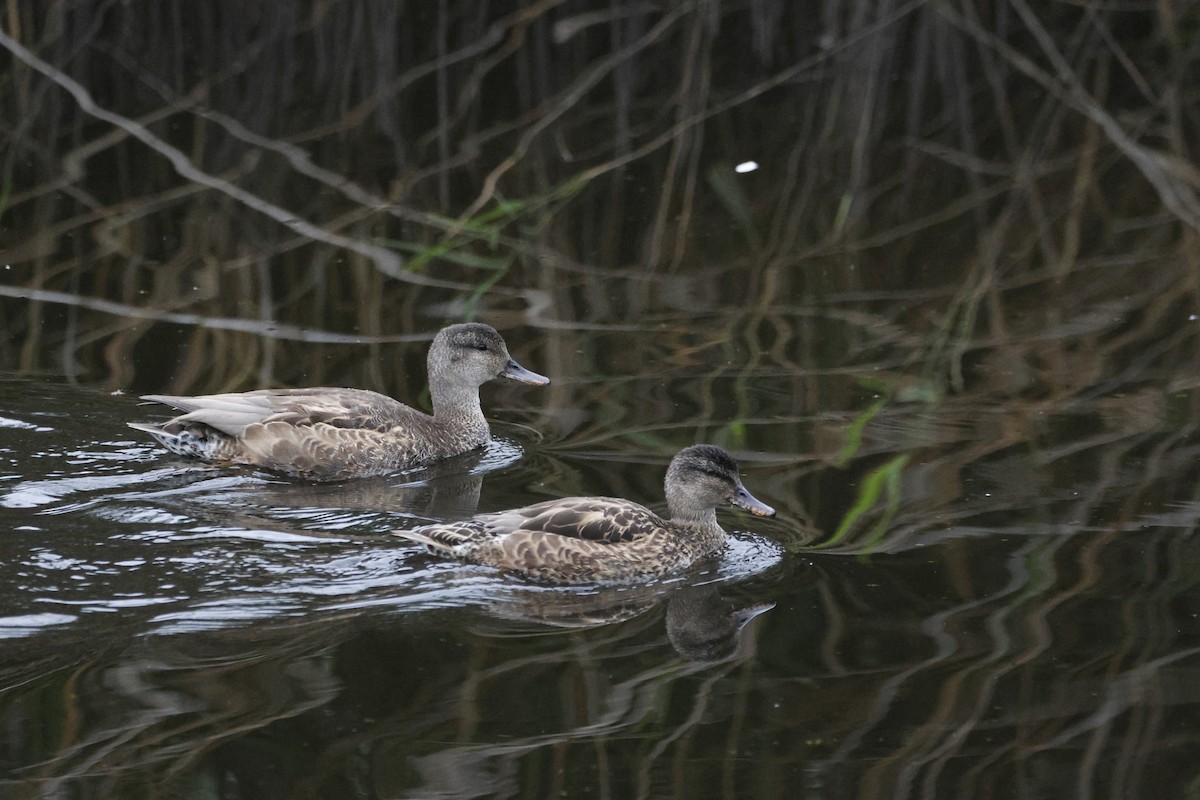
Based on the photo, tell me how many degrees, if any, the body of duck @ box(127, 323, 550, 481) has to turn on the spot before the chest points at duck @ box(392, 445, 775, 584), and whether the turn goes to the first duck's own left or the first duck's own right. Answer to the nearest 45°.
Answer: approximately 45° to the first duck's own right

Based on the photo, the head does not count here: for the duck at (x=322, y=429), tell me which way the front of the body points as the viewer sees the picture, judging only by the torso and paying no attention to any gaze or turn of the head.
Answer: to the viewer's right

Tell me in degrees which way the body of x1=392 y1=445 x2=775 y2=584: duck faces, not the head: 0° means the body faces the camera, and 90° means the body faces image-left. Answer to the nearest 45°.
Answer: approximately 270°

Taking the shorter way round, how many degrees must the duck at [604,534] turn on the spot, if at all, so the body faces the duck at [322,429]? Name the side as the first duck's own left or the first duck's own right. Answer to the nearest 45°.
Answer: approximately 135° to the first duck's own left

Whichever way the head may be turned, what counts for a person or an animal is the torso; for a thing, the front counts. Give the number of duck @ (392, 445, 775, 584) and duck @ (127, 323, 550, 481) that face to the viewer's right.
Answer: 2
